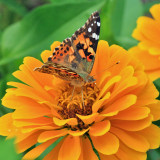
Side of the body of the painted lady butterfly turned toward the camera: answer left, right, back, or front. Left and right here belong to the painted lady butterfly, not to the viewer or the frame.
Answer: right

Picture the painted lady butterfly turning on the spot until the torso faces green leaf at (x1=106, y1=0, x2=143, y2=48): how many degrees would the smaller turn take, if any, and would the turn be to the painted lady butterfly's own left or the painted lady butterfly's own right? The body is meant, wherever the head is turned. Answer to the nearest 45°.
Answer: approximately 45° to the painted lady butterfly's own left

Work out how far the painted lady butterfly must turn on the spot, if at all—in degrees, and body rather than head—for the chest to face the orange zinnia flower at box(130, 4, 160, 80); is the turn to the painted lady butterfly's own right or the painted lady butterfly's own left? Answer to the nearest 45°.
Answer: approximately 45° to the painted lady butterfly's own left
